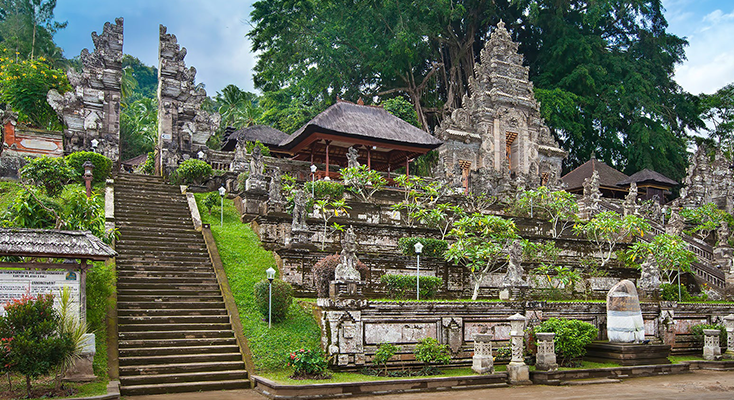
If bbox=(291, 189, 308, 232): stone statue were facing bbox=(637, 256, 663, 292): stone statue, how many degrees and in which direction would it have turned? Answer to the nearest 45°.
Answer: approximately 90° to its left

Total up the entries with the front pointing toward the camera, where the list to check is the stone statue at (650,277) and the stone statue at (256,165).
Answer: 2

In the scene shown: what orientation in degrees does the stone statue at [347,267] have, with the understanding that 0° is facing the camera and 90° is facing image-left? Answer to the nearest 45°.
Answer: approximately 0°

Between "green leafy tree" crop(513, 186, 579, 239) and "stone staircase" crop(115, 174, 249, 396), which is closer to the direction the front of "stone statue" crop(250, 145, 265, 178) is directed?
the stone staircase

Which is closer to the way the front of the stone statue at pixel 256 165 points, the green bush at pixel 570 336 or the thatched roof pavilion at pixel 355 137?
the green bush

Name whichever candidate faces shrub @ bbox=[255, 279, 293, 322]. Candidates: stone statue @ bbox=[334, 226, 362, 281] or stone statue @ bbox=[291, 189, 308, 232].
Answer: stone statue @ bbox=[291, 189, 308, 232]

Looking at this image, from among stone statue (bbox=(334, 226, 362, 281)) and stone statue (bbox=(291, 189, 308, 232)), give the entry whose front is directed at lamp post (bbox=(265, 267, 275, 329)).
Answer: stone statue (bbox=(291, 189, 308, 232))

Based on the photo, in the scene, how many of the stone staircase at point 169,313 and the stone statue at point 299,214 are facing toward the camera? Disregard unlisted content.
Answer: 2
